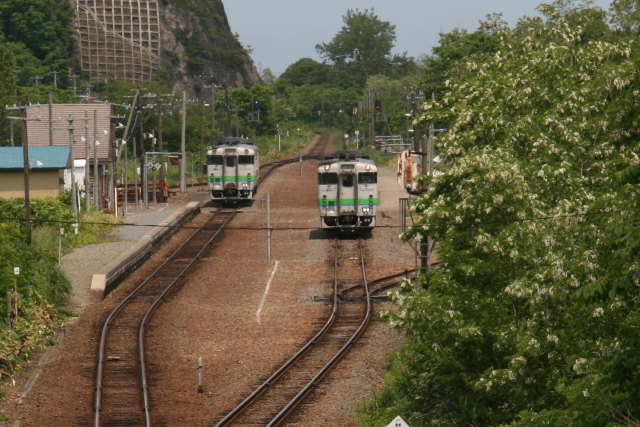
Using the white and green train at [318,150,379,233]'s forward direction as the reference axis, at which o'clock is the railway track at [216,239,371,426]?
The railway track is roughly at 12 o'clock from the white and green train.

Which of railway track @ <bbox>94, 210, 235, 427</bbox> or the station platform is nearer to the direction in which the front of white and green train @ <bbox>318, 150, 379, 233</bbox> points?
the railway track

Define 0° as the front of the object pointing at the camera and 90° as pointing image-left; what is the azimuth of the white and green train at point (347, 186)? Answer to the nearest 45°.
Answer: approximately 0°

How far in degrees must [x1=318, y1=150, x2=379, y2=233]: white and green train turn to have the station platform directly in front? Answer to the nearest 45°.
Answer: approximately 90° to its right

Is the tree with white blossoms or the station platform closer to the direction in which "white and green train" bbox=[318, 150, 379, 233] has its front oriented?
the tree with white blossoms

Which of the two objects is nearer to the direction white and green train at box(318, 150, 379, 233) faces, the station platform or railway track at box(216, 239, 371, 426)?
the railway track
